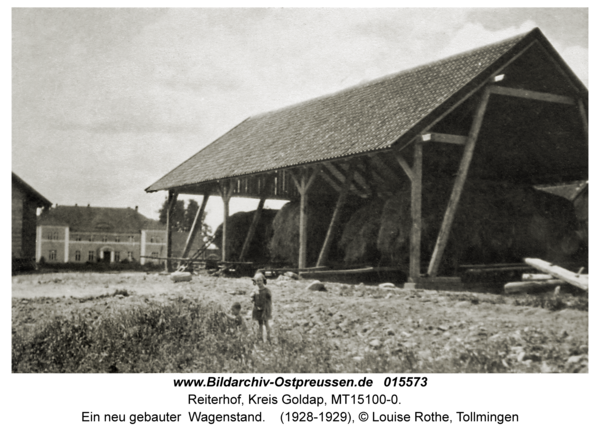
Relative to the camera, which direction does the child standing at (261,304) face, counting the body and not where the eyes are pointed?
toward the camera

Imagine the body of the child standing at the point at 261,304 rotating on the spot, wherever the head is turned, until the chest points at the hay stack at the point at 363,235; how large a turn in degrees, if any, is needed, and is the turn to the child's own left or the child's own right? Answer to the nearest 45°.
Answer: approximately 180°

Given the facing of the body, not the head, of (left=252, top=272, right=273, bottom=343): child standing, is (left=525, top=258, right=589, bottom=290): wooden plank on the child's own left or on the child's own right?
on the child's own left

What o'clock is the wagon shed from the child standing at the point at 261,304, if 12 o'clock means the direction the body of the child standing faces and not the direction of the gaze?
The wagon shed is roughly at 7 o'clock from the child standing.

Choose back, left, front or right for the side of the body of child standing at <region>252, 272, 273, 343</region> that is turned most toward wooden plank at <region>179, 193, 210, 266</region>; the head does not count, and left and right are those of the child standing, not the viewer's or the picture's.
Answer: back
